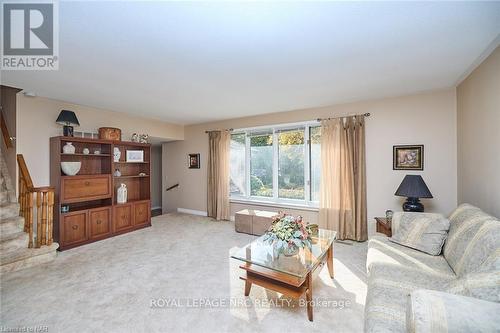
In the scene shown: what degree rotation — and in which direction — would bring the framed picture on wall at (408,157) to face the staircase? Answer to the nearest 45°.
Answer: approximately 45° to its right

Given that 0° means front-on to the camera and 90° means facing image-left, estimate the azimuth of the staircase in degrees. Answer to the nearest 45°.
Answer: approximately 315°

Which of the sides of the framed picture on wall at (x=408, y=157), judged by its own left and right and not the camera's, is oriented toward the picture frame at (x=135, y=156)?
right

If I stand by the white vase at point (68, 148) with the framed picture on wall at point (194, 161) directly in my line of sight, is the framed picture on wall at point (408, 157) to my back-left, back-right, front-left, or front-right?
front-right

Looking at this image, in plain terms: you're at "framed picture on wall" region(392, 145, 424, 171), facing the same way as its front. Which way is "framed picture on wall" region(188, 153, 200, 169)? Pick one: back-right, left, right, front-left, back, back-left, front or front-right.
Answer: right

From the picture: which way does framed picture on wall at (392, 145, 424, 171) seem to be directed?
toward the camera

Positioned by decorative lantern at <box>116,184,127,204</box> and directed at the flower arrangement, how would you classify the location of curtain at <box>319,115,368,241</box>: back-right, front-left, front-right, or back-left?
front-left

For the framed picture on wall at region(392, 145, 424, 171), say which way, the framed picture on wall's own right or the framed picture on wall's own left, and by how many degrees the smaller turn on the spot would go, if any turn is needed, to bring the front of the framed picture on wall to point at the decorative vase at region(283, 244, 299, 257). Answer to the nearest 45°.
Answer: approximately 45° to the framed picture on wall's own right

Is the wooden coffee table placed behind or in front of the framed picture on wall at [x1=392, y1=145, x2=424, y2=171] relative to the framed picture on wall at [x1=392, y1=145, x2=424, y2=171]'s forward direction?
in front

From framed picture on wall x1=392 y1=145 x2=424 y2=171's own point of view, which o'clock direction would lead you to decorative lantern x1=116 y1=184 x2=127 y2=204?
The decorative lantern is roughly at 2 o'clock from the framed picture on wall.

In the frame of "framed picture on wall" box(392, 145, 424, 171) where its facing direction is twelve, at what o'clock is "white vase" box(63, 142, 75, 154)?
The white vase is roughly at 2 o'clock from the framed picture on wall.

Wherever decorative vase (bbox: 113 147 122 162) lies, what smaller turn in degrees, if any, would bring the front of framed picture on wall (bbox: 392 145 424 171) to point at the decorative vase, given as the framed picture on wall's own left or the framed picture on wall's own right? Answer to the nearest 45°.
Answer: approximately 45° to the framed picture on wall's own right
